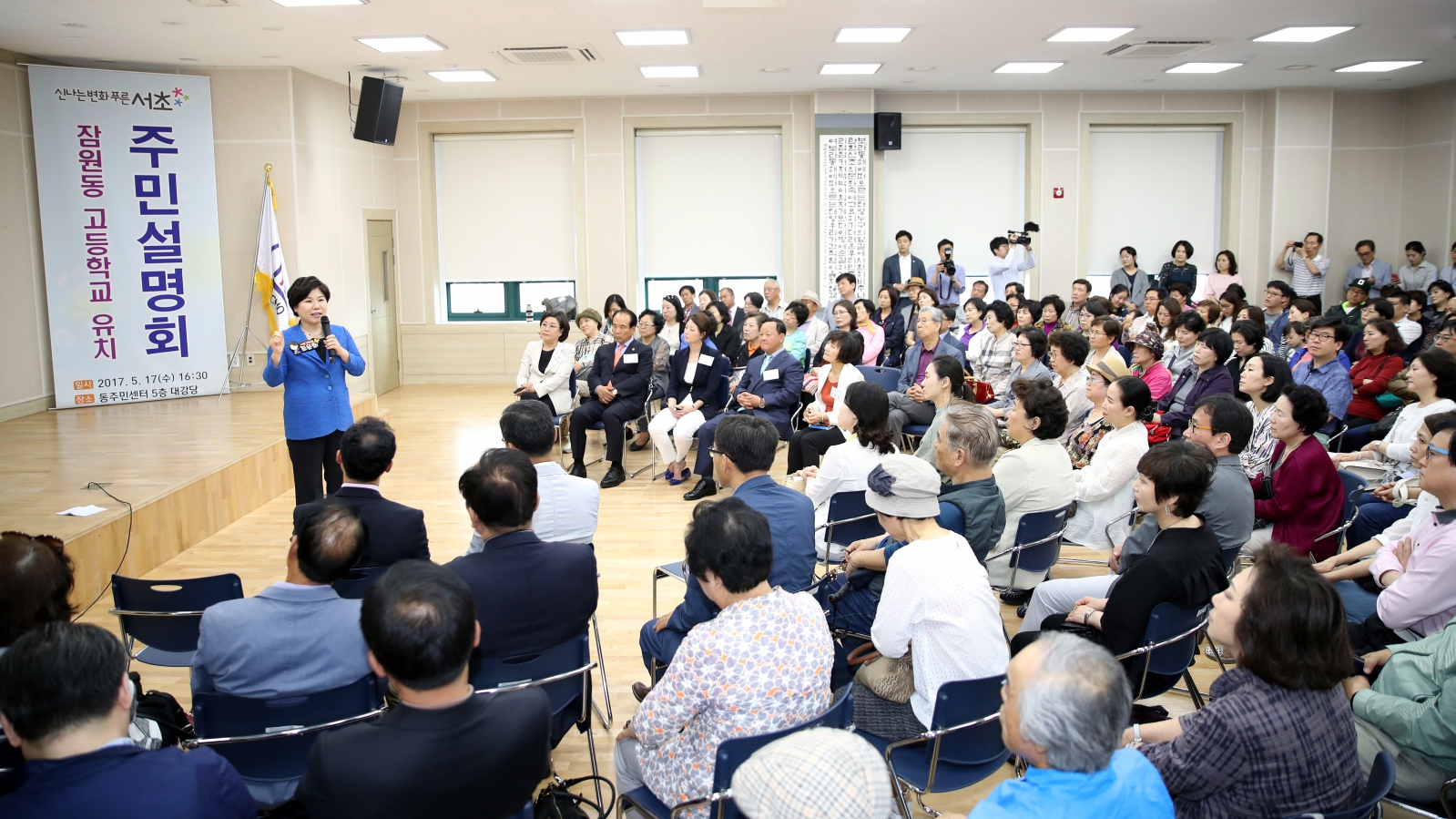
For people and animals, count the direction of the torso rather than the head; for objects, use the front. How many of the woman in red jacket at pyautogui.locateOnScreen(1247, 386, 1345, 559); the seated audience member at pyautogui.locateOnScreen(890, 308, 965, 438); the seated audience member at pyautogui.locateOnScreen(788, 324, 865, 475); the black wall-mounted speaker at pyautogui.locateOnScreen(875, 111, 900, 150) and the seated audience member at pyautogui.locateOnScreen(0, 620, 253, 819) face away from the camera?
1

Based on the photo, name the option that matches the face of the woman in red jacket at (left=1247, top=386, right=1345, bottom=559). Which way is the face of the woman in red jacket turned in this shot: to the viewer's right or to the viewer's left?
to the viewer's left

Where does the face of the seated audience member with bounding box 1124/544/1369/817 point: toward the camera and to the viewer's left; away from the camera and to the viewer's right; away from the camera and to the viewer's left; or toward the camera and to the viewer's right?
away from the camera and to the viewer's left

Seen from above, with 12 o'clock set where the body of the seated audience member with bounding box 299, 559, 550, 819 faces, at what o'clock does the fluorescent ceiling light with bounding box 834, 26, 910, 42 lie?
The fluorescent ceiling light is roughly at 1 o'clock from the seated audience member.

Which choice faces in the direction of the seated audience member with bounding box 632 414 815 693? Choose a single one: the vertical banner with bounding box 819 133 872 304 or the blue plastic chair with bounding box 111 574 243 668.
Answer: the vertical banner

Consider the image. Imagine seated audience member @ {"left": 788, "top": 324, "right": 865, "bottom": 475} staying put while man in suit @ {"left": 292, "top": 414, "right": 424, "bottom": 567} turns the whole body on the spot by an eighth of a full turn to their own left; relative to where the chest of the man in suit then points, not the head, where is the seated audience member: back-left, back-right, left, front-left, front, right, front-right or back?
right

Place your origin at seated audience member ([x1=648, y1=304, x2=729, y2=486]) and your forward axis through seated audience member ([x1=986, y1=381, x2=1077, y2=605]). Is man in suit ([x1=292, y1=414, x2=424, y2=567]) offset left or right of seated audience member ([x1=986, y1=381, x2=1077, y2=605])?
right

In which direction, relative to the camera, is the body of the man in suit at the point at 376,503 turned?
away from the camera

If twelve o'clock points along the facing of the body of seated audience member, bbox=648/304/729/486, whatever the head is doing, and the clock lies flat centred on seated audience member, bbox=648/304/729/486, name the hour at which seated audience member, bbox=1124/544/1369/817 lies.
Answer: seated audience member, bbox=1124/544/1369/817 is roughly at 10 o'clock from seated audience member, bbox=648/304/729/486.

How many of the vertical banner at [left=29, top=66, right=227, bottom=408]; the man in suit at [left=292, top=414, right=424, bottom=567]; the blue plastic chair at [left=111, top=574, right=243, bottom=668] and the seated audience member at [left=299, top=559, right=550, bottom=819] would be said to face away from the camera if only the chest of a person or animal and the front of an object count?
3

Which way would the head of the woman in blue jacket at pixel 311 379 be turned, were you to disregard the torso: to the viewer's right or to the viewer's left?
to the viewer's right

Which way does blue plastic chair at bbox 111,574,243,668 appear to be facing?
away from the camera

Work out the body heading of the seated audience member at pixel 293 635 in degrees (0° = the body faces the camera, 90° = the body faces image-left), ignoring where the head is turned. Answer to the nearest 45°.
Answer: approximately 180°

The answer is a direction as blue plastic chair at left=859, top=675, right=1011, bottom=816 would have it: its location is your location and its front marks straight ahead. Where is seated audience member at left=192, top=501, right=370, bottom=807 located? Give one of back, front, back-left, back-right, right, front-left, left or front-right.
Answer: front-left

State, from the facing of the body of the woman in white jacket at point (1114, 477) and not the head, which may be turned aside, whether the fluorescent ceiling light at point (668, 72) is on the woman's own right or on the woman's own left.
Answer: on the woman's own right

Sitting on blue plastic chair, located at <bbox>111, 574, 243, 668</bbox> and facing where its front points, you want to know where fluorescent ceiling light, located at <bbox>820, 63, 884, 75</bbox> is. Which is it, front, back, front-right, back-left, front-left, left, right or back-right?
front-right

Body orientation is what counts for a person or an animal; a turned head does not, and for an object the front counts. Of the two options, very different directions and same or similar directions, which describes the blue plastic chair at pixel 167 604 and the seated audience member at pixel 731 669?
same or similar directions

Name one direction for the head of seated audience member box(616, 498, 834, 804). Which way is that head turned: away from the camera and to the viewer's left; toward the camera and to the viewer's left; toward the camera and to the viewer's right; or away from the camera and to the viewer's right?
away from the camera and to the viewer's left

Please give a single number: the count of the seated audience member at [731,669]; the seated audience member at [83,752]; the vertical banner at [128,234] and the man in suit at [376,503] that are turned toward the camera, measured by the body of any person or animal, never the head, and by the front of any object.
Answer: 1

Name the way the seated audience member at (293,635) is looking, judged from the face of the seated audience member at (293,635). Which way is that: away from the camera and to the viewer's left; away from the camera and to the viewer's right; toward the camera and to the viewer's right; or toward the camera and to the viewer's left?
away from the camera and to the viewer's left

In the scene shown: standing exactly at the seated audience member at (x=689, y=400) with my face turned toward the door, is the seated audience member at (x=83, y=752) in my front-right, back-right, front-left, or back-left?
back-left
